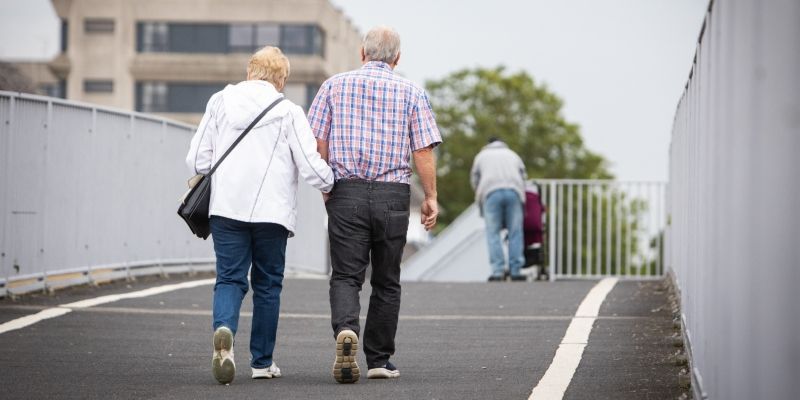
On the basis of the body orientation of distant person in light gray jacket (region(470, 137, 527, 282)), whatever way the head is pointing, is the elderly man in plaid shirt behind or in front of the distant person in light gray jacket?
behind

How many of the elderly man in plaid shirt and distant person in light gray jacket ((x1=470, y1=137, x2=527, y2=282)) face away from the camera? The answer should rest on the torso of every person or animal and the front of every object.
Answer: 2

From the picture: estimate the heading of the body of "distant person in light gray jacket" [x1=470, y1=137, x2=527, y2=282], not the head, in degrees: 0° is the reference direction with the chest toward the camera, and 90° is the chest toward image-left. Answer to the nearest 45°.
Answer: approximately 180°

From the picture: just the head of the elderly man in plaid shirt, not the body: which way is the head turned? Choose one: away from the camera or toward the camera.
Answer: away from the camera

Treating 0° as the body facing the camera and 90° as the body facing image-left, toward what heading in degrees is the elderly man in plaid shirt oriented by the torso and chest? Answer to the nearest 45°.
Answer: approximately 180°

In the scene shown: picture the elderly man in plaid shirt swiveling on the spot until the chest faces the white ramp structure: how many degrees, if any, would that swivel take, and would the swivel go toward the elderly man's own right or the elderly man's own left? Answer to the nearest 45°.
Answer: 0° — they already face it

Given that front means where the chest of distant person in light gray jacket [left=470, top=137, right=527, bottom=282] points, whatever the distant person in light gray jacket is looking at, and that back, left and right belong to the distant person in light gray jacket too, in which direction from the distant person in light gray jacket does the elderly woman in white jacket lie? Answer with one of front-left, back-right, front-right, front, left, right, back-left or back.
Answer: back
